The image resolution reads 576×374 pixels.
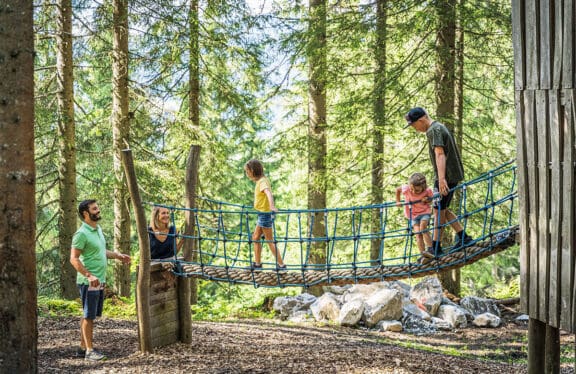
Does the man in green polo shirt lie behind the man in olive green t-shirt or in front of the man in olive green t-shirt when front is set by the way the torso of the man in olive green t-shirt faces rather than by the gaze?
in front

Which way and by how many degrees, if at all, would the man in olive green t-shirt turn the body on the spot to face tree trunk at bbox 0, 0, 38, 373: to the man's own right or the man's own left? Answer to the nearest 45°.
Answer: approximately 45° to the man's own left

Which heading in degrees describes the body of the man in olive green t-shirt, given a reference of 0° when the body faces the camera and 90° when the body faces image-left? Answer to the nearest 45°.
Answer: approximately 90°

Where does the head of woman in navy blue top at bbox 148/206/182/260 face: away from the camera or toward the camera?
toward the camera

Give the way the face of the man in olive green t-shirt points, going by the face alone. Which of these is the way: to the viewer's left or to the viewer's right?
to the viewer's left

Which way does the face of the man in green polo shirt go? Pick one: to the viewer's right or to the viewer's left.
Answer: to the viewer's right
